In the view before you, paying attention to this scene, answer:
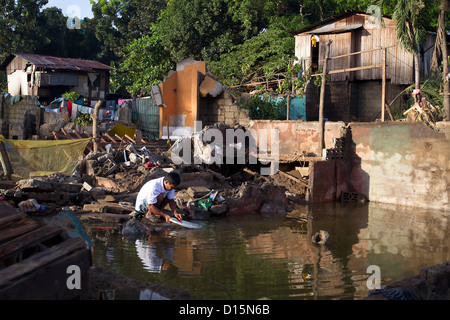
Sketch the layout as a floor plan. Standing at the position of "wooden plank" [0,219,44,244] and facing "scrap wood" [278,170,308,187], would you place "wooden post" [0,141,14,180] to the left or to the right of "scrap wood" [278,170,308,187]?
left

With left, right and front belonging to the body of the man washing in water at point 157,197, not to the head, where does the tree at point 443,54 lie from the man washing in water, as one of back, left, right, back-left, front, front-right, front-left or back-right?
left

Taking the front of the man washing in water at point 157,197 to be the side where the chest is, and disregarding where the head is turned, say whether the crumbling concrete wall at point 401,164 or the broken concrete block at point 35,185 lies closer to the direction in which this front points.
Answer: the crumbling concrete wall

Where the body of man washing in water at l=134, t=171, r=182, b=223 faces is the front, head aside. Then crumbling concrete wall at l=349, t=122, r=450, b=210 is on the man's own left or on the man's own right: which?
on the man's own left

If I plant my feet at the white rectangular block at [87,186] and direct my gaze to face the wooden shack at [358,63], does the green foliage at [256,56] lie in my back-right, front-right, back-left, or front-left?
front-left

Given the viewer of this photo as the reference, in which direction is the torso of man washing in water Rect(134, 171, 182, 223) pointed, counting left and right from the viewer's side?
facing the viewer and to the right of the viewer

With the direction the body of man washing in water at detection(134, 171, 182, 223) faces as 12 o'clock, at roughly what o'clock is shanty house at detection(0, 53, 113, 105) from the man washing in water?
The shanty house is roughly at 7 o'clock from the man washing in water.

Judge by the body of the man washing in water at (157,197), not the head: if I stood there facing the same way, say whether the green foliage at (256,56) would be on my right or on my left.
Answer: on my left

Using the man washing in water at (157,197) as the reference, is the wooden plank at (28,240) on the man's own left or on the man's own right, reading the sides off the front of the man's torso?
on the man's own right

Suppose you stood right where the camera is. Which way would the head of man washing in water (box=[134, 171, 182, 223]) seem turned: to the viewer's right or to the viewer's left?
to the viewer's right

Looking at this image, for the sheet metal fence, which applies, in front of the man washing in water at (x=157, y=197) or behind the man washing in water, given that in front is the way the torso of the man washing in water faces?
behind

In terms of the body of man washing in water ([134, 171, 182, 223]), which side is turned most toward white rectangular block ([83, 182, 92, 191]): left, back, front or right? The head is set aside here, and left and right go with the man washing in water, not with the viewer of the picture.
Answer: back

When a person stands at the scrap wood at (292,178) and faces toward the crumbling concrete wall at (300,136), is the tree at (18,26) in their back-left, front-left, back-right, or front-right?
front-left

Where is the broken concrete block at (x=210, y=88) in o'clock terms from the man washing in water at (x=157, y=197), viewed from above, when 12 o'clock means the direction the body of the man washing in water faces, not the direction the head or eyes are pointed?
The broken concrete block is roughly at 8 o'clock from the man washing in water.
